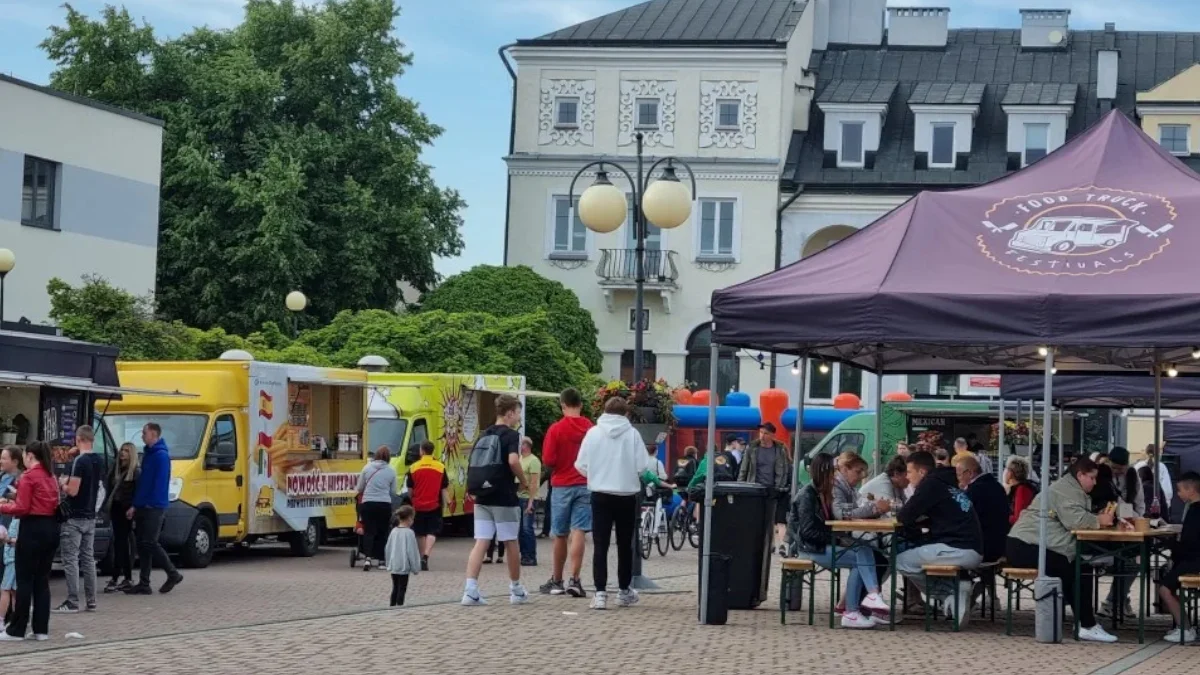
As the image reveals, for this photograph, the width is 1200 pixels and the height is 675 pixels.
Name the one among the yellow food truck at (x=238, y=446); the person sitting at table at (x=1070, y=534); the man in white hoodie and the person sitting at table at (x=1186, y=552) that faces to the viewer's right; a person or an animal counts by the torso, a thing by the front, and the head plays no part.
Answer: the person sitting at table at (x=1070, y=534)

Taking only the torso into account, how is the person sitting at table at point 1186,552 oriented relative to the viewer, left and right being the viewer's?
facing to the left of the viewer

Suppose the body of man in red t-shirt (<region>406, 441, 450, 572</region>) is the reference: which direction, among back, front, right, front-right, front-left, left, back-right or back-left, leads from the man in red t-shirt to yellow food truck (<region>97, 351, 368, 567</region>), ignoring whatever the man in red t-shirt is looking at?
front-left

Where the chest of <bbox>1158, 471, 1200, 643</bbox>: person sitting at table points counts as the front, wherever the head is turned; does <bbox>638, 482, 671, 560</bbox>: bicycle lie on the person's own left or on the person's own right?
on the person's own right

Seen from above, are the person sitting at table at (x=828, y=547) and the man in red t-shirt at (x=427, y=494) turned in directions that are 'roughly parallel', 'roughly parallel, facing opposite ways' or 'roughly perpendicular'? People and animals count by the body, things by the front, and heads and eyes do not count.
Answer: roughly perpendicular

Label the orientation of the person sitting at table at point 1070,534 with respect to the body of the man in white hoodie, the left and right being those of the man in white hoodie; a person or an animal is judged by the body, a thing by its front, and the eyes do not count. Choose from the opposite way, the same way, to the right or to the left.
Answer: to the right

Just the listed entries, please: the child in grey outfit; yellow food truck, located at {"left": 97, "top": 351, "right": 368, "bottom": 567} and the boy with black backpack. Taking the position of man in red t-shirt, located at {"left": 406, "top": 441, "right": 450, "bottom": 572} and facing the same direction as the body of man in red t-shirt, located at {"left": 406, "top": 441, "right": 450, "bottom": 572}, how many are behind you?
2

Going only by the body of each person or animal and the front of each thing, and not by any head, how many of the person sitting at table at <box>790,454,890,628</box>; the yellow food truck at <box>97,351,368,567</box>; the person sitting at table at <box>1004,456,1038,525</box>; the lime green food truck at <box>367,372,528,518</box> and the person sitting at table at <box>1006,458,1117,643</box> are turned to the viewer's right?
2

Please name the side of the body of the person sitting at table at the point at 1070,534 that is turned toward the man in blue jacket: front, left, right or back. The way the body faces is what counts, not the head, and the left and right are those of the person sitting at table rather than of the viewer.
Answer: back

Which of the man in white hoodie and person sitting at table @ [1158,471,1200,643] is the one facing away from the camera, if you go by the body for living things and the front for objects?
the man in white hoodie

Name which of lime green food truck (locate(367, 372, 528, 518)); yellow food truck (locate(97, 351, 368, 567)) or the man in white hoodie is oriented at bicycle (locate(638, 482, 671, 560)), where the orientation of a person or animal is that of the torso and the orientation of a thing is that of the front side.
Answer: the man in white hoodie

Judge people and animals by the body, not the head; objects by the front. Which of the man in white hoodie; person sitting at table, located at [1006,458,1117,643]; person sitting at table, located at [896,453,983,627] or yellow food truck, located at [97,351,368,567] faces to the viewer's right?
person sitting at table, located at [1006,458,1117,643]
